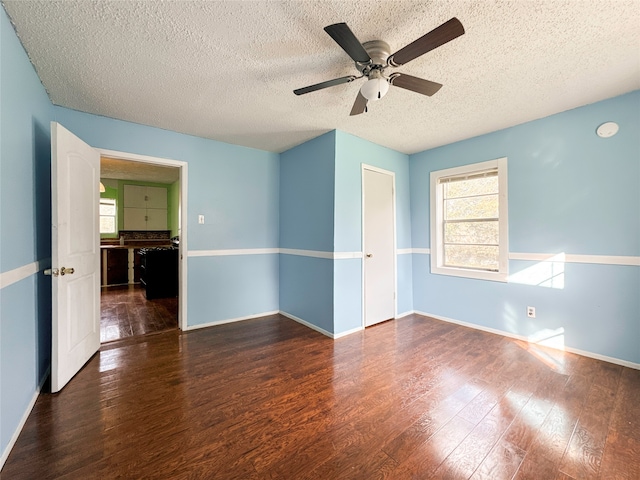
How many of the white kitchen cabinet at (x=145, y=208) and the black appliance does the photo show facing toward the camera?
1

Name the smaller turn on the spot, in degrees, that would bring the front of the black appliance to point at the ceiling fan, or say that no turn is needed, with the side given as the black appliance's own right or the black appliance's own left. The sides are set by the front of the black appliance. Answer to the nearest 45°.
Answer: approximately 90° to the black appliance's own left

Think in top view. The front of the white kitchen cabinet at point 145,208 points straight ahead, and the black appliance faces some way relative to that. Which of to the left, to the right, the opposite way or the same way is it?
to the right

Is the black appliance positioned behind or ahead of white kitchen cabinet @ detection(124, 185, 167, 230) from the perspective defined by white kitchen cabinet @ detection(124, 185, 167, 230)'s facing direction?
ahead

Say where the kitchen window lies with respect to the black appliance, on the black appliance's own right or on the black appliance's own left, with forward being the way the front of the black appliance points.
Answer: on the black appliance's own right

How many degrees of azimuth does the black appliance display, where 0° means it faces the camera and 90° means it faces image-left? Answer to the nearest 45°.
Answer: approximately 90°

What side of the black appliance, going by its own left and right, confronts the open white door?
left

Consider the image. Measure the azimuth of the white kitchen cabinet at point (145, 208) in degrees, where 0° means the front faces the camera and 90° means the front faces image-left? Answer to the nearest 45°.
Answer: approximately 0°

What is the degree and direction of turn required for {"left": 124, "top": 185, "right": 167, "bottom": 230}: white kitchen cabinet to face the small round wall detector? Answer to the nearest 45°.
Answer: approximately 45° to its left

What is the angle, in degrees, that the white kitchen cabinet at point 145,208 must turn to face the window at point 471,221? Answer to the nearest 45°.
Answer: approximately 45° to its left
